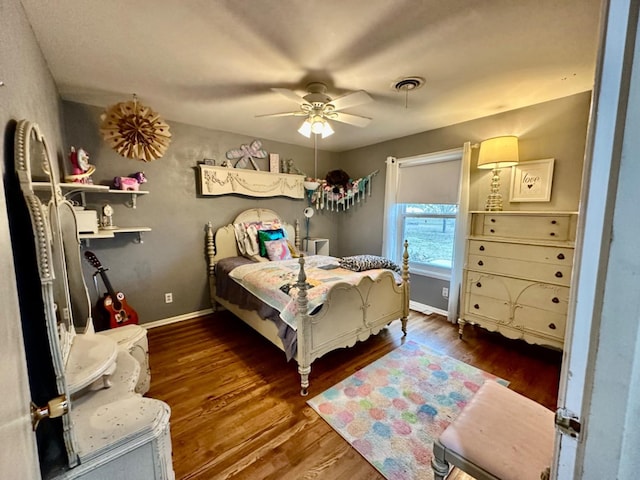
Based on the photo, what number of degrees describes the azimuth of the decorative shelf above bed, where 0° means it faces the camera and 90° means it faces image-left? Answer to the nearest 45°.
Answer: approximately 315°

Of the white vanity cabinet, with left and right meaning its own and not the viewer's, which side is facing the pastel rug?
front

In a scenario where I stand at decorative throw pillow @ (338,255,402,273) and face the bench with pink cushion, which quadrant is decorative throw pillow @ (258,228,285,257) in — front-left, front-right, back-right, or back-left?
back-right

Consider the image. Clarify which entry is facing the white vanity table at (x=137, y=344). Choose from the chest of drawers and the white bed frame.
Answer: the chest of drawers

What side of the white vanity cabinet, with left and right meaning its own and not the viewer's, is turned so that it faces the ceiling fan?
front

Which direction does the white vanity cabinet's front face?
to the viewer's right

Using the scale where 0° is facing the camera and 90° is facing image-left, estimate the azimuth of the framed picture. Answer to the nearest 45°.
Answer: approximately 45°

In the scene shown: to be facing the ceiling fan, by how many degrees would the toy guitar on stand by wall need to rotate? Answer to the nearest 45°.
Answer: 0° — it already faces it

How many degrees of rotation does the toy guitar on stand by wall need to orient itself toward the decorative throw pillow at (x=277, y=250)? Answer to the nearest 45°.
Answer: approximately 45° to its left

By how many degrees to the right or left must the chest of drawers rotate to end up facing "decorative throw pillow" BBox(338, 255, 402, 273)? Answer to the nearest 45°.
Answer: approximately 45° to its right

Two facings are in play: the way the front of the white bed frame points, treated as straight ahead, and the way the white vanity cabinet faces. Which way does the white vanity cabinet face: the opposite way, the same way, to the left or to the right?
to the left

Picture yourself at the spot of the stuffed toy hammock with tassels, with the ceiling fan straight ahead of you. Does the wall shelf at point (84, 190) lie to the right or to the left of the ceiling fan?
right

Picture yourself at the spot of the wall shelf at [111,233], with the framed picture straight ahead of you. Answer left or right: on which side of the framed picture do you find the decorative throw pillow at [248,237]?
left

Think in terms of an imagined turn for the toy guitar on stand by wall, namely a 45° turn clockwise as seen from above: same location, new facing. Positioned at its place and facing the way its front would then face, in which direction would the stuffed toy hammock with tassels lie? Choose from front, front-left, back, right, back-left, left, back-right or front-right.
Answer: left

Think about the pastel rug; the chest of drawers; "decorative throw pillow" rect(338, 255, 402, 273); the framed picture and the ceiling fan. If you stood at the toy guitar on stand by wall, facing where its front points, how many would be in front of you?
5
